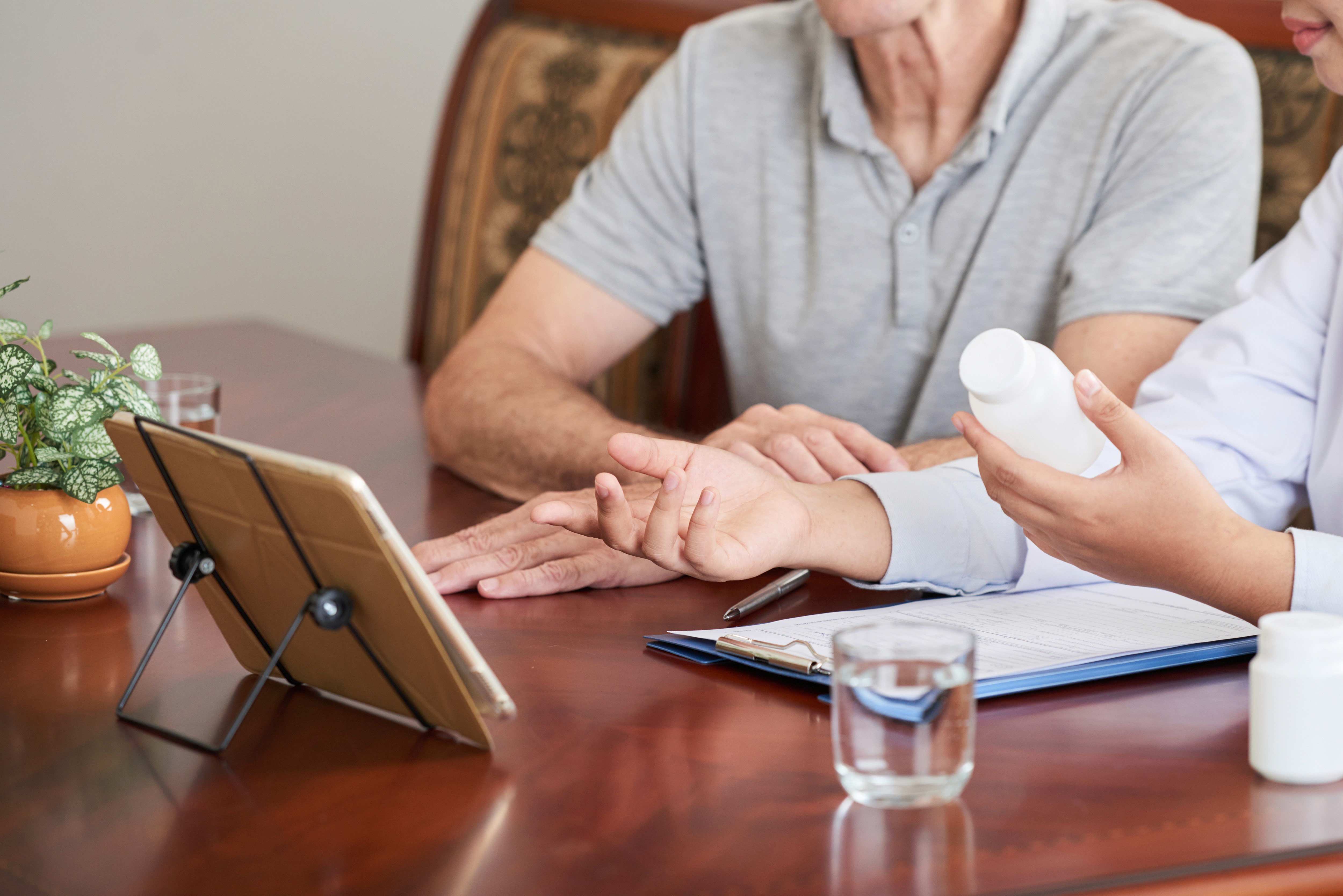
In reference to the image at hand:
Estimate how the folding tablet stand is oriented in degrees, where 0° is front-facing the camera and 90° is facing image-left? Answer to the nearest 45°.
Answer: approximately 225°

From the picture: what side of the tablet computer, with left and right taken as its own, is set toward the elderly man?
front

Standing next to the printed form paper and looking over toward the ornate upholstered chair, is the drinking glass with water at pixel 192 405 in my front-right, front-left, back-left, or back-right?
front-left

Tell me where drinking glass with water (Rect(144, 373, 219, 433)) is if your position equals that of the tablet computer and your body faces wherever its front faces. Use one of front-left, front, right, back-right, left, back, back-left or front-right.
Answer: front-left

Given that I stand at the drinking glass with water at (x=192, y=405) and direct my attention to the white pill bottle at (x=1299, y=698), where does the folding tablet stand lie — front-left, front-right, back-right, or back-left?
front-right

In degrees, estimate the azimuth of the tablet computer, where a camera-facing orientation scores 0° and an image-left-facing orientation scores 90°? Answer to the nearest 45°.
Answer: approximately 225°
